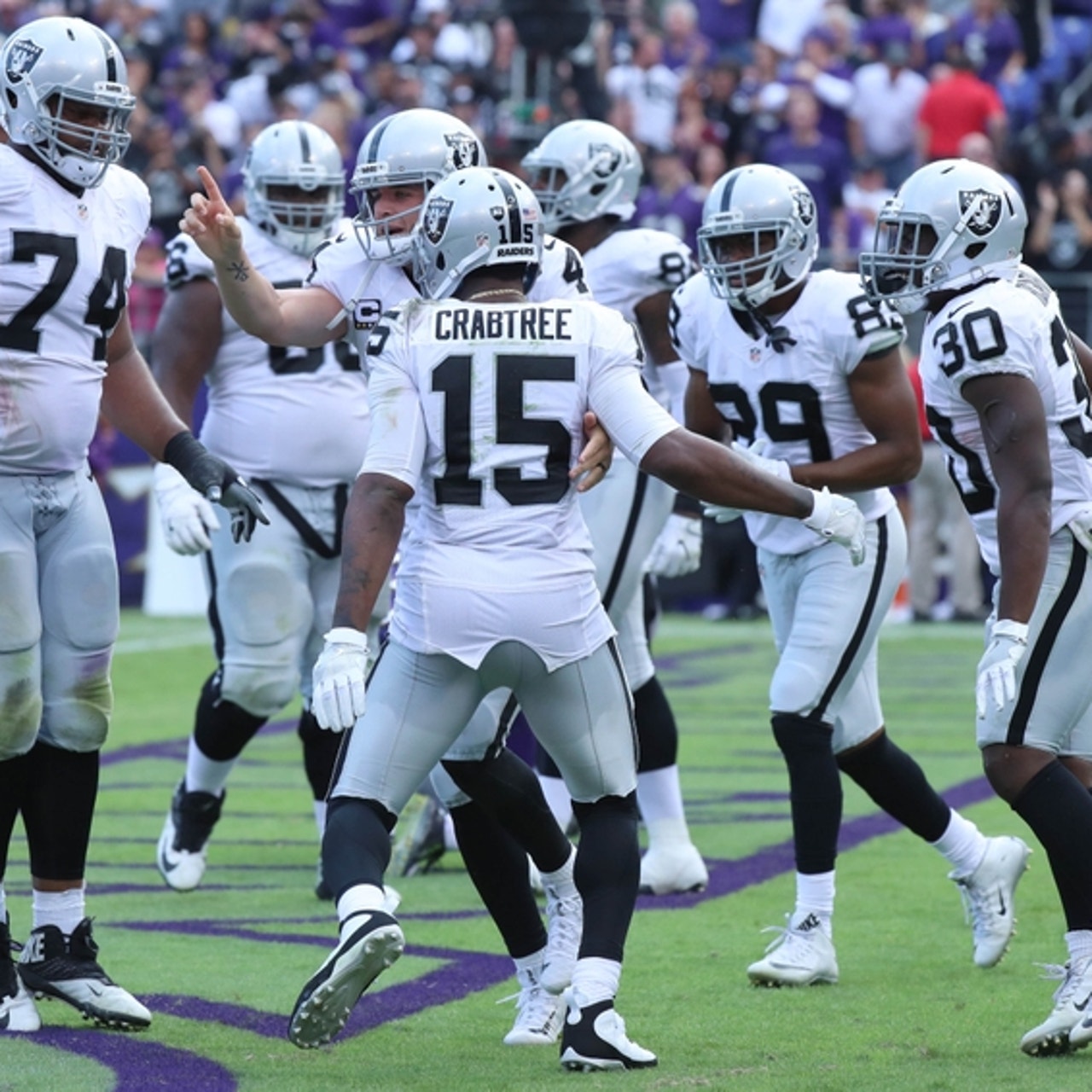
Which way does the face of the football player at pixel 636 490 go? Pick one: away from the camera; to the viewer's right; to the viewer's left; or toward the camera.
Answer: to the viewer's left

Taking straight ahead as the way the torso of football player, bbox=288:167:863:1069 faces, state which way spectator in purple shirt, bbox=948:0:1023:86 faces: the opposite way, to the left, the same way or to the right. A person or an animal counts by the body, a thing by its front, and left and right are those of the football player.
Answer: the opposite way

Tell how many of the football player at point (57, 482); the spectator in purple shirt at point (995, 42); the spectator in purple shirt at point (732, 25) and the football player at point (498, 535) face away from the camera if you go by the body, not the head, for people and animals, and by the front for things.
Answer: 1

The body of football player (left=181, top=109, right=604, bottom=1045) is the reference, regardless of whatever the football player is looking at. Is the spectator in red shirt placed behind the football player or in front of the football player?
behind

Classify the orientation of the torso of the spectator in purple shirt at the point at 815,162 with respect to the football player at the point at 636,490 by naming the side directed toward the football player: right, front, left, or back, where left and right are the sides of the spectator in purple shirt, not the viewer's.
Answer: front

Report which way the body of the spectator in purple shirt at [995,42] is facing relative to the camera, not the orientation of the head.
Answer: toward the camera

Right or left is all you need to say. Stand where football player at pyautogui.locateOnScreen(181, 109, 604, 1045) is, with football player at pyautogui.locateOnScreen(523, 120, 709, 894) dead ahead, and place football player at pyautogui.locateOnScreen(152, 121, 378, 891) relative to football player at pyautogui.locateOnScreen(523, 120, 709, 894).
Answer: left

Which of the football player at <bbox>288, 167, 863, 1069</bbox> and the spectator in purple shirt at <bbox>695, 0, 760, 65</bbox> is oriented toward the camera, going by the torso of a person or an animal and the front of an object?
the spectator in purple shirt

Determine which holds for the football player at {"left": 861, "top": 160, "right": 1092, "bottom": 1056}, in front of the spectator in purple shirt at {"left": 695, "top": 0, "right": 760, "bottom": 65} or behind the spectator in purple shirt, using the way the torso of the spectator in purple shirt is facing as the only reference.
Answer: in front

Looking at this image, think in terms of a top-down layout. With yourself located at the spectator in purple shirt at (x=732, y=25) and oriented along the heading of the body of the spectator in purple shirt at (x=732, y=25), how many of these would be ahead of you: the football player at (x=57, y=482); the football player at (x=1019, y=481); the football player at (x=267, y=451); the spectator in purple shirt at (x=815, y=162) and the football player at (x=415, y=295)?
5

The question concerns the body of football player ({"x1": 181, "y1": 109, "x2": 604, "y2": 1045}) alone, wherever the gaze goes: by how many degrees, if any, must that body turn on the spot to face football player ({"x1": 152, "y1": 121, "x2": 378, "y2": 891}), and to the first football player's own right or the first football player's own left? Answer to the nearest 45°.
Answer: approximately 135° to the first football player's own right

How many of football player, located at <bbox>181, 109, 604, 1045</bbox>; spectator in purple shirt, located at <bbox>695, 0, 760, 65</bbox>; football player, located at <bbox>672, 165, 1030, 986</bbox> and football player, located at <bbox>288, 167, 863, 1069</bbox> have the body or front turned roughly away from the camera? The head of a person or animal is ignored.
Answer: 1

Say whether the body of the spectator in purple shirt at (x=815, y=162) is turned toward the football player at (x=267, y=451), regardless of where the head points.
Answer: yes

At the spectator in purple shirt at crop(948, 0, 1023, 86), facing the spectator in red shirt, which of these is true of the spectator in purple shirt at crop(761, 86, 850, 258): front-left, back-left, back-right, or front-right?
front-right

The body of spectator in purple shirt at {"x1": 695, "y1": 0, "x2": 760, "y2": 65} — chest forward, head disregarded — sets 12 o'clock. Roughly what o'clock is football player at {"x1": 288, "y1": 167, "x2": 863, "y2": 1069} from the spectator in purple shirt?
The football player is roughly at 12 o'clock from the spectator in purple shirt.

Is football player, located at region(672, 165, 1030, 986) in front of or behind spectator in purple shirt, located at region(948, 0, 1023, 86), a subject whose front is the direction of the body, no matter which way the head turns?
in front

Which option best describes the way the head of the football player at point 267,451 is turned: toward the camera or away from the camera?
toward the camera
